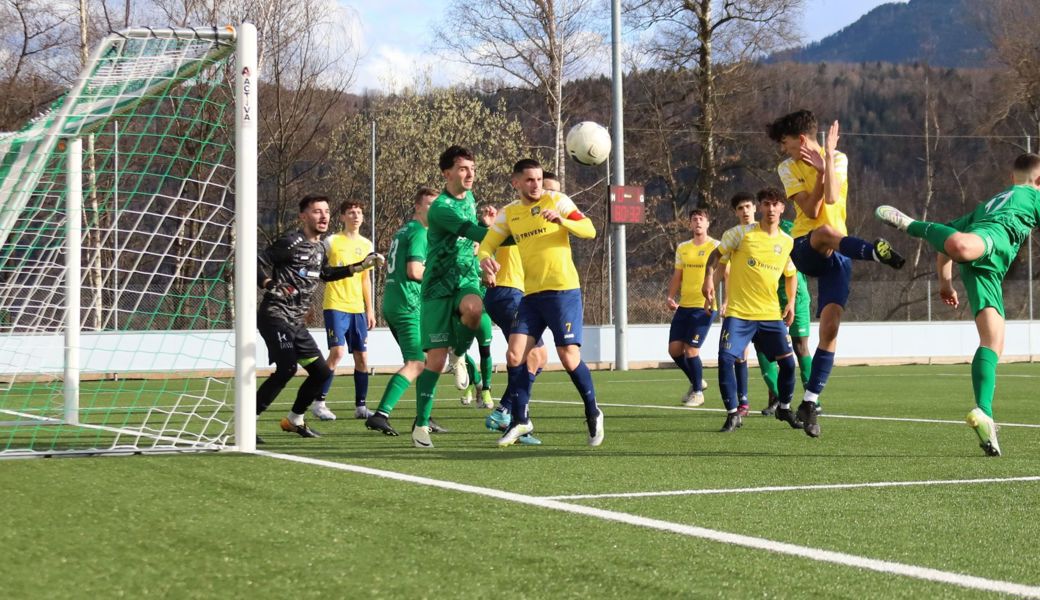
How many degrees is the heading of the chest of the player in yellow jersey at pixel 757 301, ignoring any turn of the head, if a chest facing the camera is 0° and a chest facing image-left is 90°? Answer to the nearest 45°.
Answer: approximately 0°

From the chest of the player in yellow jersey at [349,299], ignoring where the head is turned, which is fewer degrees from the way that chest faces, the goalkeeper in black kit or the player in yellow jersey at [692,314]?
the goalkeeper in black kit

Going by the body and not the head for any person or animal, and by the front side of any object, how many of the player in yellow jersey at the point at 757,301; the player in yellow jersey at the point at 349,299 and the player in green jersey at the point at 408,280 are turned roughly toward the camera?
2

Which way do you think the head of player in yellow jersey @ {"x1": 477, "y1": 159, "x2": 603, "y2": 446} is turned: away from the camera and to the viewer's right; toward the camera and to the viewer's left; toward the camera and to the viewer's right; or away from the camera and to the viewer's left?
toward the camera and to the viewer's right

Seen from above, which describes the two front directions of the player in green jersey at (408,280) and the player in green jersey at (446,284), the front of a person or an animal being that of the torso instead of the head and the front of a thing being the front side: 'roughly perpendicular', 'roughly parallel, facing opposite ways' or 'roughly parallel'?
roughly perpendicular

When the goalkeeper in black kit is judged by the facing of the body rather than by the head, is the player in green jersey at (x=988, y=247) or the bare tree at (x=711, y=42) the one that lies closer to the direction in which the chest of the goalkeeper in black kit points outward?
the player in green jersey

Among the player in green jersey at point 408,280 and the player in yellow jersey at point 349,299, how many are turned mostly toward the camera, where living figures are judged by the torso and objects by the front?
1

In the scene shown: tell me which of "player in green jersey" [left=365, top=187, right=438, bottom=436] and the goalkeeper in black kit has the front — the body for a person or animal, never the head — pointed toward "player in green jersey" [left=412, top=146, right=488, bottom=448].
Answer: the goalkeeper in black kit

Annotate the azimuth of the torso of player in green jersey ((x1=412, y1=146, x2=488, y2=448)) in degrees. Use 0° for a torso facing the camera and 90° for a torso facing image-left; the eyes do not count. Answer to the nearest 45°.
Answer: approximately 315°

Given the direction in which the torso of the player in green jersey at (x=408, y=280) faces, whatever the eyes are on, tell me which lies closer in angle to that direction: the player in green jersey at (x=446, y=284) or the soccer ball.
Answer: the soccer ball

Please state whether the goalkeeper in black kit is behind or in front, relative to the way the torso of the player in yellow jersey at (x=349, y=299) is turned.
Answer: in front

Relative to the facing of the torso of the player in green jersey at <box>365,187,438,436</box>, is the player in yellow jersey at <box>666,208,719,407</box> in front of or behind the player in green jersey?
in front

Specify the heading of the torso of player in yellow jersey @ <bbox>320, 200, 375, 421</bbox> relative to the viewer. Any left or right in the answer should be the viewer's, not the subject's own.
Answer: facing the viewer

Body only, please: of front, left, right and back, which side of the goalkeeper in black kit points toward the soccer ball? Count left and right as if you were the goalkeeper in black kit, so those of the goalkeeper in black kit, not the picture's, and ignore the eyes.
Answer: front

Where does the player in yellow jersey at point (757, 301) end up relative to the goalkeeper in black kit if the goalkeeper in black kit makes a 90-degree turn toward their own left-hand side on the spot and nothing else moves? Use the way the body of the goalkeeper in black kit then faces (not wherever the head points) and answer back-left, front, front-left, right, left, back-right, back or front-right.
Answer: front-right
